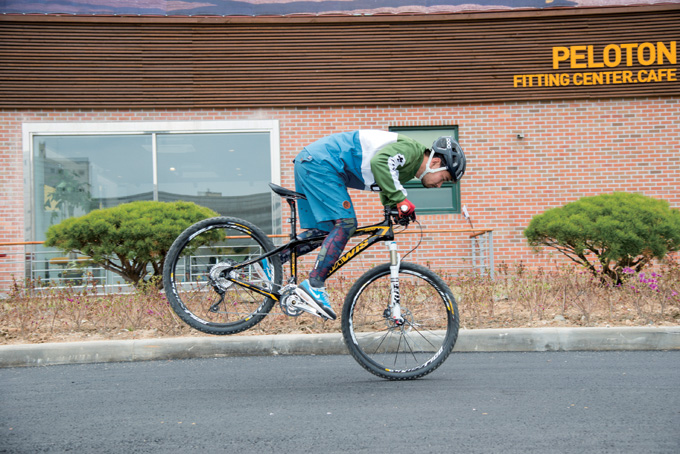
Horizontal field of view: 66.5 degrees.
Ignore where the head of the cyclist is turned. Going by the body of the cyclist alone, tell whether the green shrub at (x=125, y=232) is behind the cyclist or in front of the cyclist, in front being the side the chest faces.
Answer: behind

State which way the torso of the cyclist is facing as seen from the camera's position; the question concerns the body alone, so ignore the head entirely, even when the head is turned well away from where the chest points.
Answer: to the viewer's right

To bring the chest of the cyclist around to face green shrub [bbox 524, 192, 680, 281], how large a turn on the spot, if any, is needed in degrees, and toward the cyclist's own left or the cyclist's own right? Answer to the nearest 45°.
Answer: approximately 45° to the cyclist's own left

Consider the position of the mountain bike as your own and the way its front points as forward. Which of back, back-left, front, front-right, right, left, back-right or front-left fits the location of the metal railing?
left

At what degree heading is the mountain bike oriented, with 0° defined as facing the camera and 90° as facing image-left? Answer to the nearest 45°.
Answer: approximately 270°

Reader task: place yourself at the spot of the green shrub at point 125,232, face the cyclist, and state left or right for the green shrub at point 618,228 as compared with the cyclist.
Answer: left

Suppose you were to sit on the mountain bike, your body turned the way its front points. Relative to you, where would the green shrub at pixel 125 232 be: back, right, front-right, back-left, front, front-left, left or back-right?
back-left

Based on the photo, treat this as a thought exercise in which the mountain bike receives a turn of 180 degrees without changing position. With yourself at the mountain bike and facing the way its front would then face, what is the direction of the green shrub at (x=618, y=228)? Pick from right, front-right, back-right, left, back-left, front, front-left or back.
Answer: back-right
